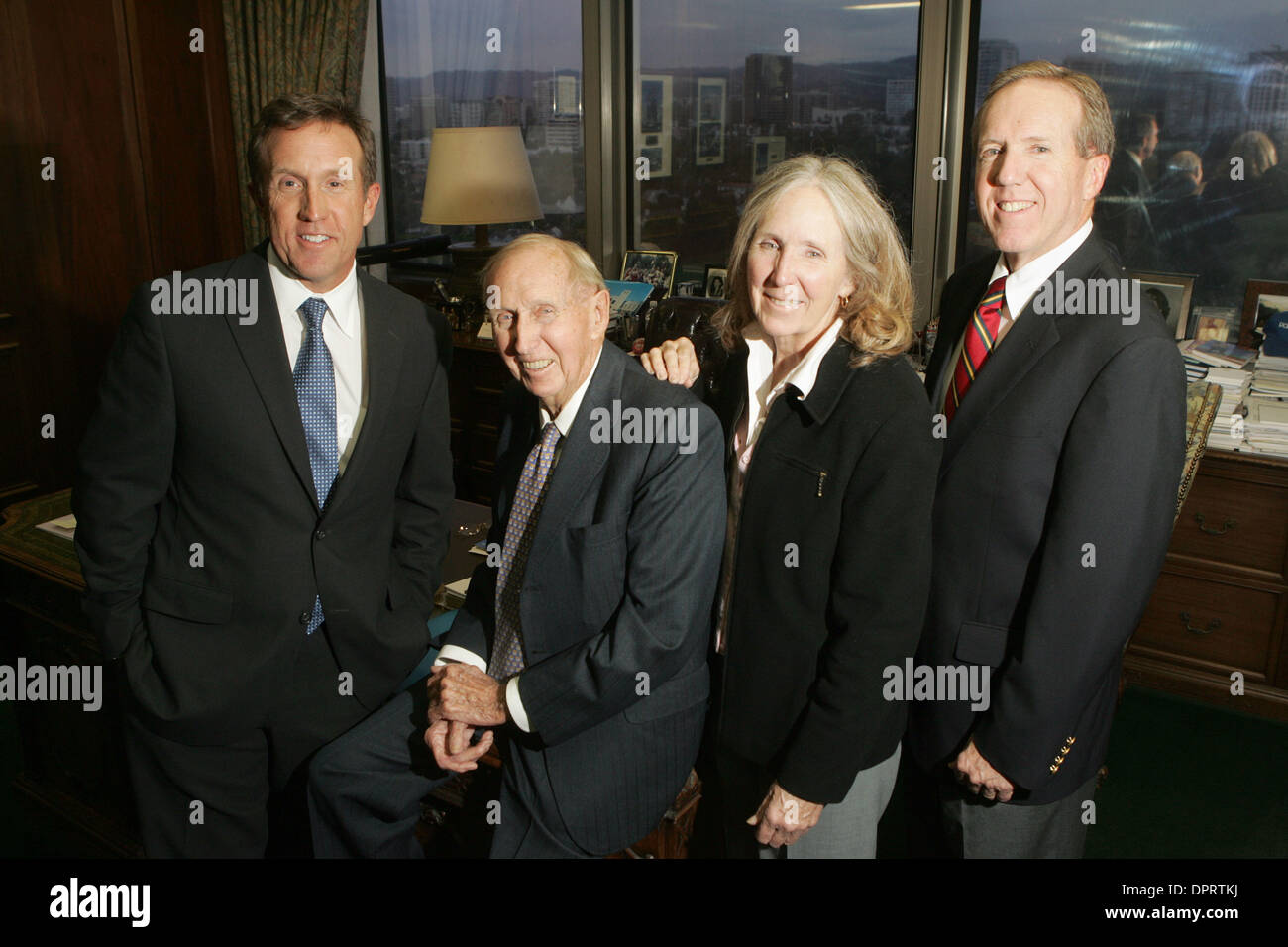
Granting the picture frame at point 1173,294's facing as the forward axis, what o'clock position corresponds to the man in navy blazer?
The man in navy blazer is roughly at 12 o'clock from the picture frame.

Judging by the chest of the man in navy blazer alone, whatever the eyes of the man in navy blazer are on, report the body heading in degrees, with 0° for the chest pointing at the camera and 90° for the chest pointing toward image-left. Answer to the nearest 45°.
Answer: approximately 45°

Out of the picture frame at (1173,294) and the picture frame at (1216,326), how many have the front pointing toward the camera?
2

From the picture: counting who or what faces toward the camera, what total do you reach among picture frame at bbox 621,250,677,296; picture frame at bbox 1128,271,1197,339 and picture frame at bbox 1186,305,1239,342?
3

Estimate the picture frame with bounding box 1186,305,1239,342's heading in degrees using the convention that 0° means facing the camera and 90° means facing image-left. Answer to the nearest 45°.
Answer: approximately 0°

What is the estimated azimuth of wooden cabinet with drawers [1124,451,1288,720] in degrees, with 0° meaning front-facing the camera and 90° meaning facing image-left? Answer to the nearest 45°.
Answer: approximately 45°

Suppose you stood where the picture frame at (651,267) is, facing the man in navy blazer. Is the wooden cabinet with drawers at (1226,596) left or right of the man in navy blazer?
left

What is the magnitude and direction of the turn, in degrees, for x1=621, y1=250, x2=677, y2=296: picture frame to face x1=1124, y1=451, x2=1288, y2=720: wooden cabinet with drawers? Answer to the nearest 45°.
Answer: approximately 45° to its left
